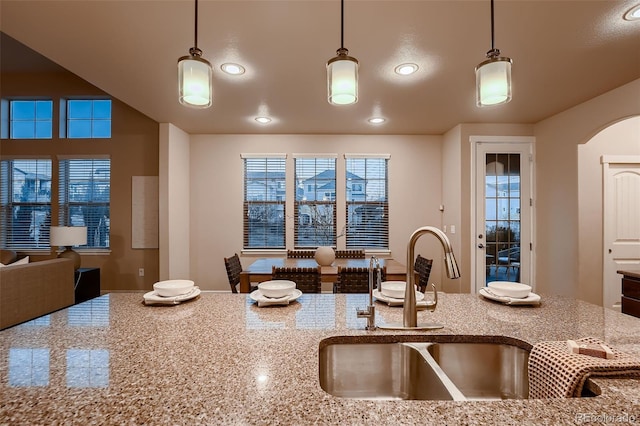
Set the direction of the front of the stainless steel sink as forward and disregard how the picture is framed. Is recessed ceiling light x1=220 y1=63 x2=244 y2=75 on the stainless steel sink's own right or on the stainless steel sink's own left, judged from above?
on the stainless steel sink's own right

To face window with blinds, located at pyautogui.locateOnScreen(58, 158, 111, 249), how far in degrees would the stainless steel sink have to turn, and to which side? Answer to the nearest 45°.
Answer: approximately 135° to its right

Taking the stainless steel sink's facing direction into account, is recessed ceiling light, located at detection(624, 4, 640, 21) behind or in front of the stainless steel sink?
behind

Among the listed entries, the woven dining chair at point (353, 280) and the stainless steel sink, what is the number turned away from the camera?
1

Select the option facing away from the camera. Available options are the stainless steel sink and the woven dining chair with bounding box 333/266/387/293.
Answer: the woven dining chair

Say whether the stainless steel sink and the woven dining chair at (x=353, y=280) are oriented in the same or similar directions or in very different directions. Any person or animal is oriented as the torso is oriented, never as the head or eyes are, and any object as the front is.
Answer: very different directions

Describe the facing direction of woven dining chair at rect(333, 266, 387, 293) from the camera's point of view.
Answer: facing away from the viewer

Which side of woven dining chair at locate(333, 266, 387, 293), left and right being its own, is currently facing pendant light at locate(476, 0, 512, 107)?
back

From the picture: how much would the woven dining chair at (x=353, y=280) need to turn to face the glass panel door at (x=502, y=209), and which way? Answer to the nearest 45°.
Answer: approximately 45° to its right

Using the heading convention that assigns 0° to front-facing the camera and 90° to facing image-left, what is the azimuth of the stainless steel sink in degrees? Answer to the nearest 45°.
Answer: approximately 0°

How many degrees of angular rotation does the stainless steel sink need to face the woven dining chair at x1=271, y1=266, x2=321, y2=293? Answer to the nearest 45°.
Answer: approximately 135° to its right

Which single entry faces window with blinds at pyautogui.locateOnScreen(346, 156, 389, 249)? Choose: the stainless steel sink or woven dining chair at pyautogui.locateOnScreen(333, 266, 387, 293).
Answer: the woven dining chair

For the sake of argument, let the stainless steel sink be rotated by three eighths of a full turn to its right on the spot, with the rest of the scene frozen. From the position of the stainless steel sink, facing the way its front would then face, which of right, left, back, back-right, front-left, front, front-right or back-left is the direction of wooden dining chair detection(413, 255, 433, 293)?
front-right

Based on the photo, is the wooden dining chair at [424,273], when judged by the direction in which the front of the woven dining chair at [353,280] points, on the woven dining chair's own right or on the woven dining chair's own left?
on the woven dining chair's own right
